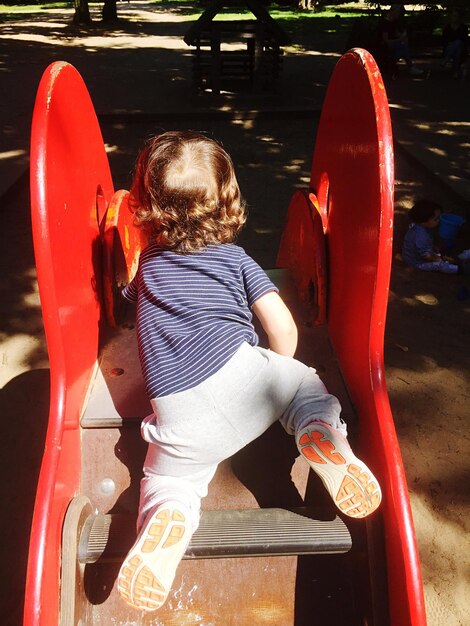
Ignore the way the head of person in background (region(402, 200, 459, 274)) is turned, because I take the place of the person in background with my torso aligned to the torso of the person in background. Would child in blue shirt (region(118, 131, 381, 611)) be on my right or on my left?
on my right

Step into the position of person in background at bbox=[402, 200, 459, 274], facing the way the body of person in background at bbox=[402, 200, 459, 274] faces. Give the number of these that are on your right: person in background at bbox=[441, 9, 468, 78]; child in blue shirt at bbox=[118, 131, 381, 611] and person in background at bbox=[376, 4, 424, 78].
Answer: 1

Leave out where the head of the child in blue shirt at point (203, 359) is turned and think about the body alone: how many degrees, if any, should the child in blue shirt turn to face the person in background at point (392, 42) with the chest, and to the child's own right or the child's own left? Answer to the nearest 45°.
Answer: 0° — they already face them

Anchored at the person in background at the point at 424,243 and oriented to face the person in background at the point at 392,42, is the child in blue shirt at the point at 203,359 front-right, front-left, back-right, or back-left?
back-left

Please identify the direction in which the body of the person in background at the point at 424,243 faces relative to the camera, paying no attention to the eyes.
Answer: to the viewer's right

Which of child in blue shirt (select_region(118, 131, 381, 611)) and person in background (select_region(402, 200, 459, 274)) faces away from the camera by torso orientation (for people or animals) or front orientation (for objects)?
the child in blue shirt

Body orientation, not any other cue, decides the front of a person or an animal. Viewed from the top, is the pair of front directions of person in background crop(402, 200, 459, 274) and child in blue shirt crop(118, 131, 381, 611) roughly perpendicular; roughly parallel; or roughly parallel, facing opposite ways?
roughly perpendicular

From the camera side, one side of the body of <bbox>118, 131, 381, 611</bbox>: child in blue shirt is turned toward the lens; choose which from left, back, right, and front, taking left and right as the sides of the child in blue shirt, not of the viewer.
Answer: back

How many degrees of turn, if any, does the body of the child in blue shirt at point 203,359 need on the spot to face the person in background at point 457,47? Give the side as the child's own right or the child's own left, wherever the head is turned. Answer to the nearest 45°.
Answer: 0° — they already face them

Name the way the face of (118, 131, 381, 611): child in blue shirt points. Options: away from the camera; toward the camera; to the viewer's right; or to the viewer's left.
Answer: away from the camera

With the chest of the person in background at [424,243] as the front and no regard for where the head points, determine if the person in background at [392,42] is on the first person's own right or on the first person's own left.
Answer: on the first person's own left

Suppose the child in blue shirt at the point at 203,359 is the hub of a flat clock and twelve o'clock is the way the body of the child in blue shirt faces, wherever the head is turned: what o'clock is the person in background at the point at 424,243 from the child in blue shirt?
The person in background is roughly at 1 o'clock from the child in blue shirt.
